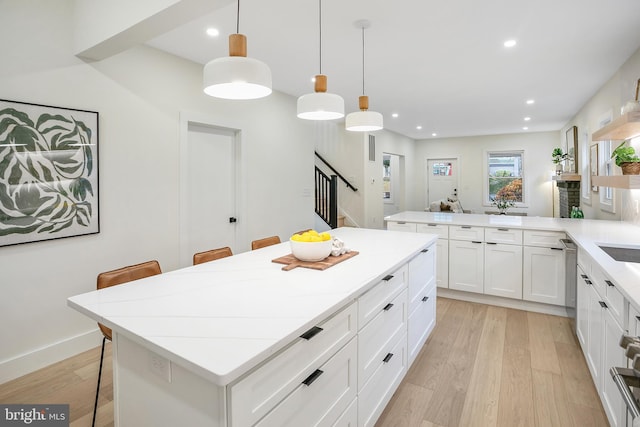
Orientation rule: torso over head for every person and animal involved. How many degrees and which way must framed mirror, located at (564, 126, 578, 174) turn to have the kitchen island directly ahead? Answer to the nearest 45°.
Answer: approximately 90° to its left

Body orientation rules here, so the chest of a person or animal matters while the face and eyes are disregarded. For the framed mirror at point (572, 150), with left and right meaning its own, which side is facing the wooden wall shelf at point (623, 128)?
left

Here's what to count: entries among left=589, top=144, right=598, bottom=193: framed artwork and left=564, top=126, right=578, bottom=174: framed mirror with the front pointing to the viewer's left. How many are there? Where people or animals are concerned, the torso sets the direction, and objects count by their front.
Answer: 2

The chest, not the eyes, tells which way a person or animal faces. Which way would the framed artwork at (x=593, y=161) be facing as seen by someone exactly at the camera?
facing to the left of the viewer

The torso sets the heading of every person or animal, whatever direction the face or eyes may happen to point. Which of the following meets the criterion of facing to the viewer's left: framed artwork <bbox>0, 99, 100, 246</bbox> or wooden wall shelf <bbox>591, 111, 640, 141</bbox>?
the wooden wall shelf

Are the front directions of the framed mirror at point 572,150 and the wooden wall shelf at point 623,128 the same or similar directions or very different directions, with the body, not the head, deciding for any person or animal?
same or similar directions

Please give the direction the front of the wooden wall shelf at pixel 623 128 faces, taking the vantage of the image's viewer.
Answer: facing to the left of the viewer

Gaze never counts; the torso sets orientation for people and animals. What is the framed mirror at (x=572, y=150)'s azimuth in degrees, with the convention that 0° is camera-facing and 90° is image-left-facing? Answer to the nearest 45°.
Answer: approximately 90°

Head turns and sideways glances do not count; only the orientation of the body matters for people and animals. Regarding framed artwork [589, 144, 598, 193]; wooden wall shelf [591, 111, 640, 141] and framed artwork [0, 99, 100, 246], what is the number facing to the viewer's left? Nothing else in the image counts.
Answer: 2

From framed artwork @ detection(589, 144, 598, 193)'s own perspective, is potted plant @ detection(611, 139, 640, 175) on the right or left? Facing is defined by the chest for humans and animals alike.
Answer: on its left

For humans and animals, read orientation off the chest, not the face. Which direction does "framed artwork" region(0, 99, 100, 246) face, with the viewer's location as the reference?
facing the viewer and to the right of the viewer

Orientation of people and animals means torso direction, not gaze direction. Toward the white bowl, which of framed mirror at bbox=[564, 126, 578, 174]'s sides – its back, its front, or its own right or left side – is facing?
left

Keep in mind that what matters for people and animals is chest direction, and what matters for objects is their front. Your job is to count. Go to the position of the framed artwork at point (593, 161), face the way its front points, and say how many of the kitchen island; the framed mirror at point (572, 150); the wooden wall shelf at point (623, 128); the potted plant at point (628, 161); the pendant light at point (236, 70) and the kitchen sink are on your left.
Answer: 5
